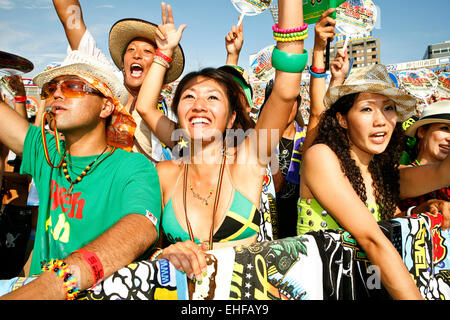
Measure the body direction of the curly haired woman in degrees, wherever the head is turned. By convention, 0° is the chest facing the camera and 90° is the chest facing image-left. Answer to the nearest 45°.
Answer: approximately 315°

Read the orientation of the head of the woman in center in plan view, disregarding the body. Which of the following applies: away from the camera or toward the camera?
toward the camera

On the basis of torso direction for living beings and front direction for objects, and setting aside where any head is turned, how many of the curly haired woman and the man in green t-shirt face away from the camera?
0

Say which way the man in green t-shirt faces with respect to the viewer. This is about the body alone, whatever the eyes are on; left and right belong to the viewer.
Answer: facing the viewer and to the left of the viewer

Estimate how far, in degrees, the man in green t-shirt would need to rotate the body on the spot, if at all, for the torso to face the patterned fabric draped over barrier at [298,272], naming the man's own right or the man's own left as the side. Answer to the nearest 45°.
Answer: approximately 90° to the man's own left
